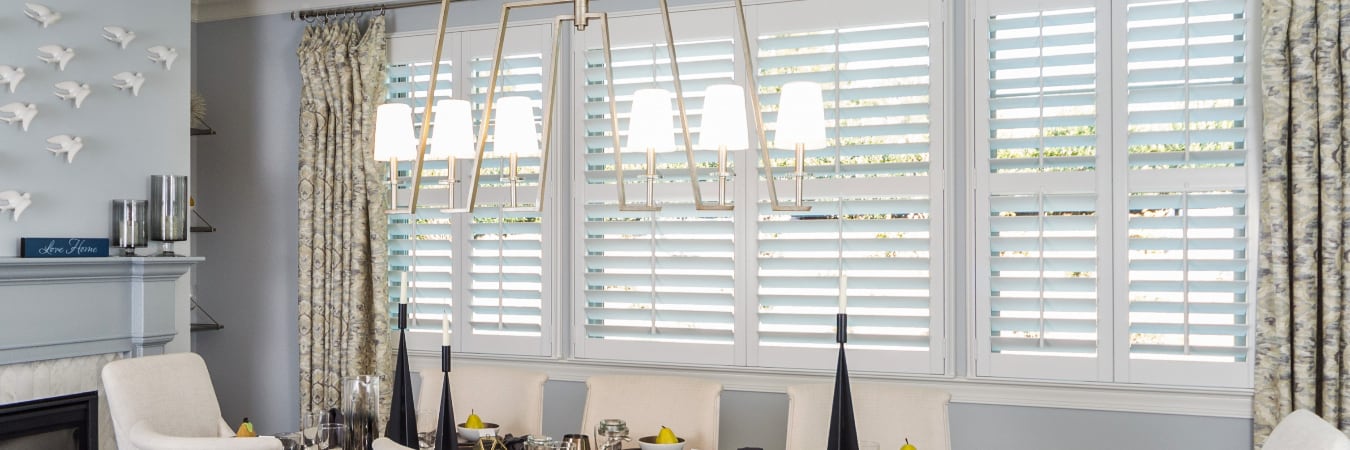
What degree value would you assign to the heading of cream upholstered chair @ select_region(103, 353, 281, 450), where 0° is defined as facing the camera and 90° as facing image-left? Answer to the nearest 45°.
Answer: approximately 315°

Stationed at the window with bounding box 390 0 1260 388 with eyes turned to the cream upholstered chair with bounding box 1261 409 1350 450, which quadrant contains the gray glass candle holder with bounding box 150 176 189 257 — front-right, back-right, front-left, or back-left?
back-right

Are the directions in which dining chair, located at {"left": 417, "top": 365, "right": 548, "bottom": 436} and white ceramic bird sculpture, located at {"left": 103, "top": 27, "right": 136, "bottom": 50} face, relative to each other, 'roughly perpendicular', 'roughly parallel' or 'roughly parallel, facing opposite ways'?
roughly perpendicular

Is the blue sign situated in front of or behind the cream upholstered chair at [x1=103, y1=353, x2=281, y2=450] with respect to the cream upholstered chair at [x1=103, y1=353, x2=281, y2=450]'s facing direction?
behind
